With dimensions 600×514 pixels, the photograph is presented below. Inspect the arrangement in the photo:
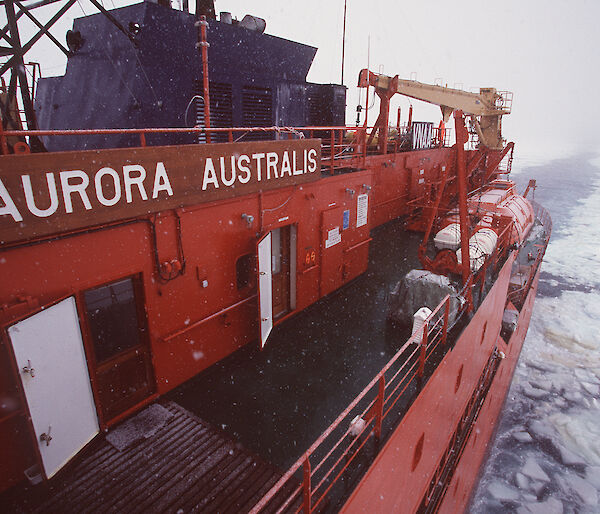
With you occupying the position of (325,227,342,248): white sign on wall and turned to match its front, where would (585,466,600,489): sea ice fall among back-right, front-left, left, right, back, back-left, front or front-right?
front-left

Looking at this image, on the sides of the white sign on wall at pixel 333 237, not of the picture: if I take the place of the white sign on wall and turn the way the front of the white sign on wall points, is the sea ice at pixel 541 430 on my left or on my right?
on my left

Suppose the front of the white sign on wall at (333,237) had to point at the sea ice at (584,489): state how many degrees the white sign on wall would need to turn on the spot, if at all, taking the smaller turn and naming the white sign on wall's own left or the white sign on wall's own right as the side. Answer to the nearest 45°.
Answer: approximately 45° to the white sign on wall's own left

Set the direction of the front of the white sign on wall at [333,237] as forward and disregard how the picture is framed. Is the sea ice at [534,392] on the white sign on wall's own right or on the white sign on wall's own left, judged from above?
on the white sign on wall's own left

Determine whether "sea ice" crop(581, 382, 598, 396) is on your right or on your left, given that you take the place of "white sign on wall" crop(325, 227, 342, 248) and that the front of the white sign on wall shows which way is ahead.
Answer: on your left

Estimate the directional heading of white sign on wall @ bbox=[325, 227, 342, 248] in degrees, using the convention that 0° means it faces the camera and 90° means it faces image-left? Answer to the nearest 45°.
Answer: approximately 315°
